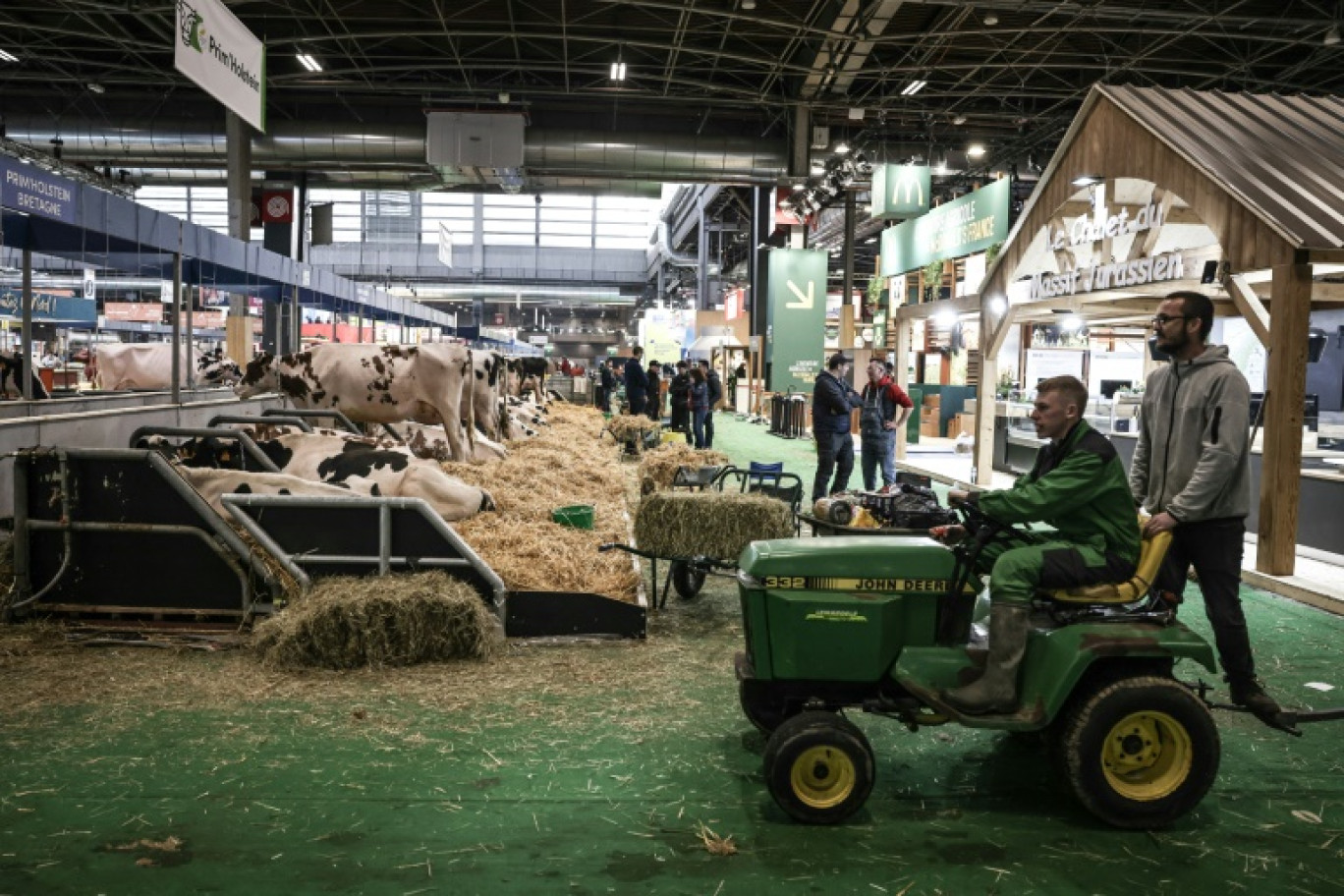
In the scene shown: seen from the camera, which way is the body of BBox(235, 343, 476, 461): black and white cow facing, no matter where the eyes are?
to the viewer's left

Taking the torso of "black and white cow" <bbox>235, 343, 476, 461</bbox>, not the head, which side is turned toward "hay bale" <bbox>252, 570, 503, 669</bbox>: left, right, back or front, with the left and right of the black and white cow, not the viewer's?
left

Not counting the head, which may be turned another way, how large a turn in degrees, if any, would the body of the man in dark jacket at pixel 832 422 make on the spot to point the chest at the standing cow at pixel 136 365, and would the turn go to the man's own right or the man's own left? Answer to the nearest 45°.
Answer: approximately 180°

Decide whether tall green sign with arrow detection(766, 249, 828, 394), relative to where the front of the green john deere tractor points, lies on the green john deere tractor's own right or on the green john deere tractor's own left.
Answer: on the green john deere tractor's own right

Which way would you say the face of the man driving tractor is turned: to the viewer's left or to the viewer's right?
to the viewer's left

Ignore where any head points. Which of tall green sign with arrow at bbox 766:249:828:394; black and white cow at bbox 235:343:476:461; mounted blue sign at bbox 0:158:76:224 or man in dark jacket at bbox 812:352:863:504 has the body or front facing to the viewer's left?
the black and white cow

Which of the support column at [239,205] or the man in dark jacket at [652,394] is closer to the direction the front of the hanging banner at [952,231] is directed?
the support column

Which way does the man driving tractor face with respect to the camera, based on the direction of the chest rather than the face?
to the viewer's left

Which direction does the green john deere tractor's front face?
to the viewer's left

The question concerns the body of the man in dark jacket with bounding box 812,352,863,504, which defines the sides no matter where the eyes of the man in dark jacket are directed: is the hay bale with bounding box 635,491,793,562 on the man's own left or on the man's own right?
on the man's own right

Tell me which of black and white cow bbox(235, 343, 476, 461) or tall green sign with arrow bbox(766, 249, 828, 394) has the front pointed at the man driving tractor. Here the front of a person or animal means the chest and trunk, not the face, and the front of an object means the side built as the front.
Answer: the tall green sign with arrow

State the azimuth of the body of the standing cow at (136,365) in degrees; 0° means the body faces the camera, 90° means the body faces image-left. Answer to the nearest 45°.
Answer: approximately 270°

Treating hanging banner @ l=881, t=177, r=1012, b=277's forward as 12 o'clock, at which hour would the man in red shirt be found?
The man in red shirt is roughly at 11 o'clock from the hanging banner.
